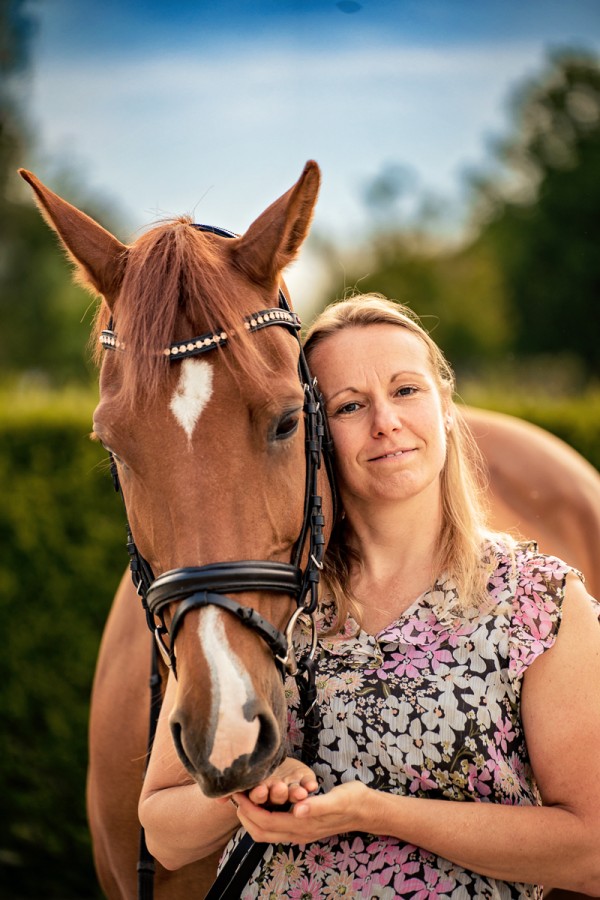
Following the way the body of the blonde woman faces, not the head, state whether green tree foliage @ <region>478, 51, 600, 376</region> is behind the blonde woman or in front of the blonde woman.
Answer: behind

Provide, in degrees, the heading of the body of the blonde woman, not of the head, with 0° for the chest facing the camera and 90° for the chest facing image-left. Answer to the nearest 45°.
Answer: approximately 45°

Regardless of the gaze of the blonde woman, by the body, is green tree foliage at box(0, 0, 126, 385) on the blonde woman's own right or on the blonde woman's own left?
on the blonde woman's own right

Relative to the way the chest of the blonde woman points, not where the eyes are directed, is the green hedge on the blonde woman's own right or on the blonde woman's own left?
on the blonde woman's own right
